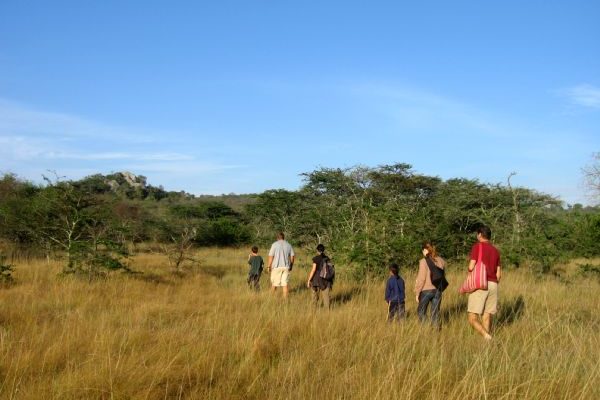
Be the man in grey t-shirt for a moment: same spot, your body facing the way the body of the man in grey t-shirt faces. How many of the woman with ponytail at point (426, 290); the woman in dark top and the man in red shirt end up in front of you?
0

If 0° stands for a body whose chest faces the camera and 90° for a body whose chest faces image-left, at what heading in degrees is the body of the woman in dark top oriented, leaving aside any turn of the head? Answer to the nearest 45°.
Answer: approximately 135°

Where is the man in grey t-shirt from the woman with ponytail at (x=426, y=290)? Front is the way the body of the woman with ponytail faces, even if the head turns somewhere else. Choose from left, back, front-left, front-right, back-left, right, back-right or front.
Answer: front

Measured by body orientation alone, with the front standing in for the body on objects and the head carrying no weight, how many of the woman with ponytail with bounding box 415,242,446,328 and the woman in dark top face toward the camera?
0

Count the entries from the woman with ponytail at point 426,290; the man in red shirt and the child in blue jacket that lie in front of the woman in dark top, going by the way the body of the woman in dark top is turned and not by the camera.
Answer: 0

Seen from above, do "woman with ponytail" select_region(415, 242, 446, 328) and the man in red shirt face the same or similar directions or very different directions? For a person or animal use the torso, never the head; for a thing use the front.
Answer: same or similar directions

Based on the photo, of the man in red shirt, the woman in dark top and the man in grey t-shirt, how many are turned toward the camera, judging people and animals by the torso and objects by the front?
0

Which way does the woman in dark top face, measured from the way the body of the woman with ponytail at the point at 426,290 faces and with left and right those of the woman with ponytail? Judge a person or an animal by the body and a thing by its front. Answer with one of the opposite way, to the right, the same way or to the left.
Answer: the same way

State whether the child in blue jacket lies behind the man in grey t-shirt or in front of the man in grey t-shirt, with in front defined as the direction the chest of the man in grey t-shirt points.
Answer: behind

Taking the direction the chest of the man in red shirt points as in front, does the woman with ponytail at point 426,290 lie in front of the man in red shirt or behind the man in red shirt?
in front

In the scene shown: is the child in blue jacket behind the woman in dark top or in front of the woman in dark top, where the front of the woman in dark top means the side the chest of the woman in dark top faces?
behind

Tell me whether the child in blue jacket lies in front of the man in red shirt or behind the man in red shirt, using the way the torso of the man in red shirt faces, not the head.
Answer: in front

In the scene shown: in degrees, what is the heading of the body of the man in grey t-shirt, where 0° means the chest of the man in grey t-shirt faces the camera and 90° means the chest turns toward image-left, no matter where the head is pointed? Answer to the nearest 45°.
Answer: approximately 180°

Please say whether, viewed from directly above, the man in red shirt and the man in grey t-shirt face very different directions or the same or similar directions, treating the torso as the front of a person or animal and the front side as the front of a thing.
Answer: same or similar directions

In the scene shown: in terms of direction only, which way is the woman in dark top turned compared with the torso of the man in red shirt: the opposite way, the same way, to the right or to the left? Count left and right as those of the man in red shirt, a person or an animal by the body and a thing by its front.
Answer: the same way

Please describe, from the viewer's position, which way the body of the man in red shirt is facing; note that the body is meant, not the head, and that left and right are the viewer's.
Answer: facing away from the viewer and to the left of the viewer
